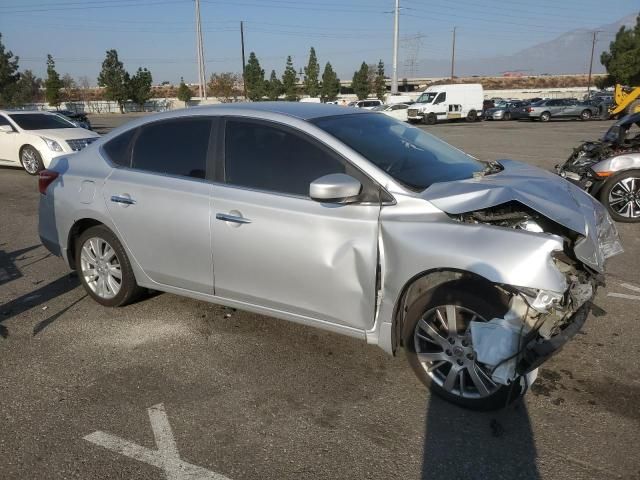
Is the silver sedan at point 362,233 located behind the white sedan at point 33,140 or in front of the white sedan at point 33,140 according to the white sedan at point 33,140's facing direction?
in front

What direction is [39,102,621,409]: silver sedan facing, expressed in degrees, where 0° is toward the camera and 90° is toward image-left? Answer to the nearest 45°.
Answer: approximately 315°

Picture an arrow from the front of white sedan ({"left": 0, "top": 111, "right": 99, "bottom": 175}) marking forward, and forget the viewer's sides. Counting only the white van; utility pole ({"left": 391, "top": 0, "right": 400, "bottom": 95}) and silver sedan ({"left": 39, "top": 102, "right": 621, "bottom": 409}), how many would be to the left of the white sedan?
2

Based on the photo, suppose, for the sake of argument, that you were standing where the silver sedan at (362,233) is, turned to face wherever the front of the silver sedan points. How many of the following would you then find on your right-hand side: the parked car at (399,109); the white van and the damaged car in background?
0

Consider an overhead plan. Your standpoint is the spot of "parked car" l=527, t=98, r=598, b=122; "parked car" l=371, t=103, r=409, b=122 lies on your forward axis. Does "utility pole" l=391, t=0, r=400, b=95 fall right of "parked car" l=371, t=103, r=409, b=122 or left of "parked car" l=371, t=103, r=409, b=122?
right

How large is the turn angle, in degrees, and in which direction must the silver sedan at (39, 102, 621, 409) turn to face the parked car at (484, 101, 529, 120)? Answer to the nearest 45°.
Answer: approximately 135° to its left

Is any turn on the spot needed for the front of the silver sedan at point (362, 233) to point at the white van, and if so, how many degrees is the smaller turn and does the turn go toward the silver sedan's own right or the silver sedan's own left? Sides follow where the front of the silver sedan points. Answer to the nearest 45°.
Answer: approximately 135° to the silver sedan's own left

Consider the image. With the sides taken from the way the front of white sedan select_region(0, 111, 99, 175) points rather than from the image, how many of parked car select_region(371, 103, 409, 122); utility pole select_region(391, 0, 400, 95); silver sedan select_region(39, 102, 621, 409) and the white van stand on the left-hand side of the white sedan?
3

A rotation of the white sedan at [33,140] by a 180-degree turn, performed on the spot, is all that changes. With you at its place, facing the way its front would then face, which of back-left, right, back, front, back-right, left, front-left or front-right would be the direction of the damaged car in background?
back

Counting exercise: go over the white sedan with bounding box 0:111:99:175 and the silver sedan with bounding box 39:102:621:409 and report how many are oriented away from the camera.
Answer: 0

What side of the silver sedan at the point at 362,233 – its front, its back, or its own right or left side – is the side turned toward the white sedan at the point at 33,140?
back

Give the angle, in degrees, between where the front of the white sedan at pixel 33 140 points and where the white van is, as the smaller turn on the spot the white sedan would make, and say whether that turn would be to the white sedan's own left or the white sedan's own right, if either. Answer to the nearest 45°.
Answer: approximately 90° to the white sedan's own left

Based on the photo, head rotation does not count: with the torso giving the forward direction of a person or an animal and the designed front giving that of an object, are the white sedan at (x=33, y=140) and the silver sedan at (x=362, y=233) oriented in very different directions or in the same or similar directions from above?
same or similar directions

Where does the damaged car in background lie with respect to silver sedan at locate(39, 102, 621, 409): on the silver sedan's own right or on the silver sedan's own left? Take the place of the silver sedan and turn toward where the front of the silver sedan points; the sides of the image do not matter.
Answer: on the silver sedan's own left

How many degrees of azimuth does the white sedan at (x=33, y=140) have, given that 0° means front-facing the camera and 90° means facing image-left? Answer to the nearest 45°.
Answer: approximately 315°

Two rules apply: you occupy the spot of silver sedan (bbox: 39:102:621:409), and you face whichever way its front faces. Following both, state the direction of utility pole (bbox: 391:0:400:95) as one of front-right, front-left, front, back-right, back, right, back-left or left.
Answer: back-left
